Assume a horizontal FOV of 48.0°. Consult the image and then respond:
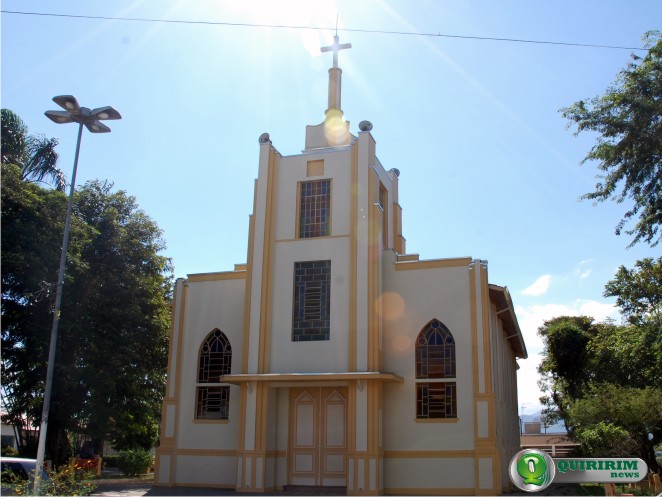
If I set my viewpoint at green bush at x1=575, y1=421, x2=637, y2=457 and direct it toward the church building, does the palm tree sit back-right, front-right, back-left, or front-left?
front-right

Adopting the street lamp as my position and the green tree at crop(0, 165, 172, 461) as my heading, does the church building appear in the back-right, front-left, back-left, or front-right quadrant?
front-right

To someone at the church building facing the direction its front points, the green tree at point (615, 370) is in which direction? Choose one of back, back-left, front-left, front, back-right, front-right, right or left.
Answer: back-left

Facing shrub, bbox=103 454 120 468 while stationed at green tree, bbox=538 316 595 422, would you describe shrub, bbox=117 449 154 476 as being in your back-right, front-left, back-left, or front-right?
front-left

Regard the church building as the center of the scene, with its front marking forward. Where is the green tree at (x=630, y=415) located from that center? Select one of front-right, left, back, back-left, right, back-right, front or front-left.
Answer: back-left

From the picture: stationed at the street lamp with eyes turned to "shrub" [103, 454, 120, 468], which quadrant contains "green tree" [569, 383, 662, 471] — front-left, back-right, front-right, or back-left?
front-right

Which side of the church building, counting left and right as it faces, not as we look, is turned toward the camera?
front

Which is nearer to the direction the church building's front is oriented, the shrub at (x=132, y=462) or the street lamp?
the street lamp

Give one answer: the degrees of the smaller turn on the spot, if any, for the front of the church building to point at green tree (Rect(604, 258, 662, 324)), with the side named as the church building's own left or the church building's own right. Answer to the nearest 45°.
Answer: approximately 135° to the church building's own left

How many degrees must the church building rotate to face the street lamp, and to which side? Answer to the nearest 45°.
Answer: approximately 45° to its right

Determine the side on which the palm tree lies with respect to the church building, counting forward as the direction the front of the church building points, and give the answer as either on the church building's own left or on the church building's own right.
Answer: on the church building's own right

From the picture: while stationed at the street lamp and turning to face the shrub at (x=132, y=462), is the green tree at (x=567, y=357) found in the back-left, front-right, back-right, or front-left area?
front-right
